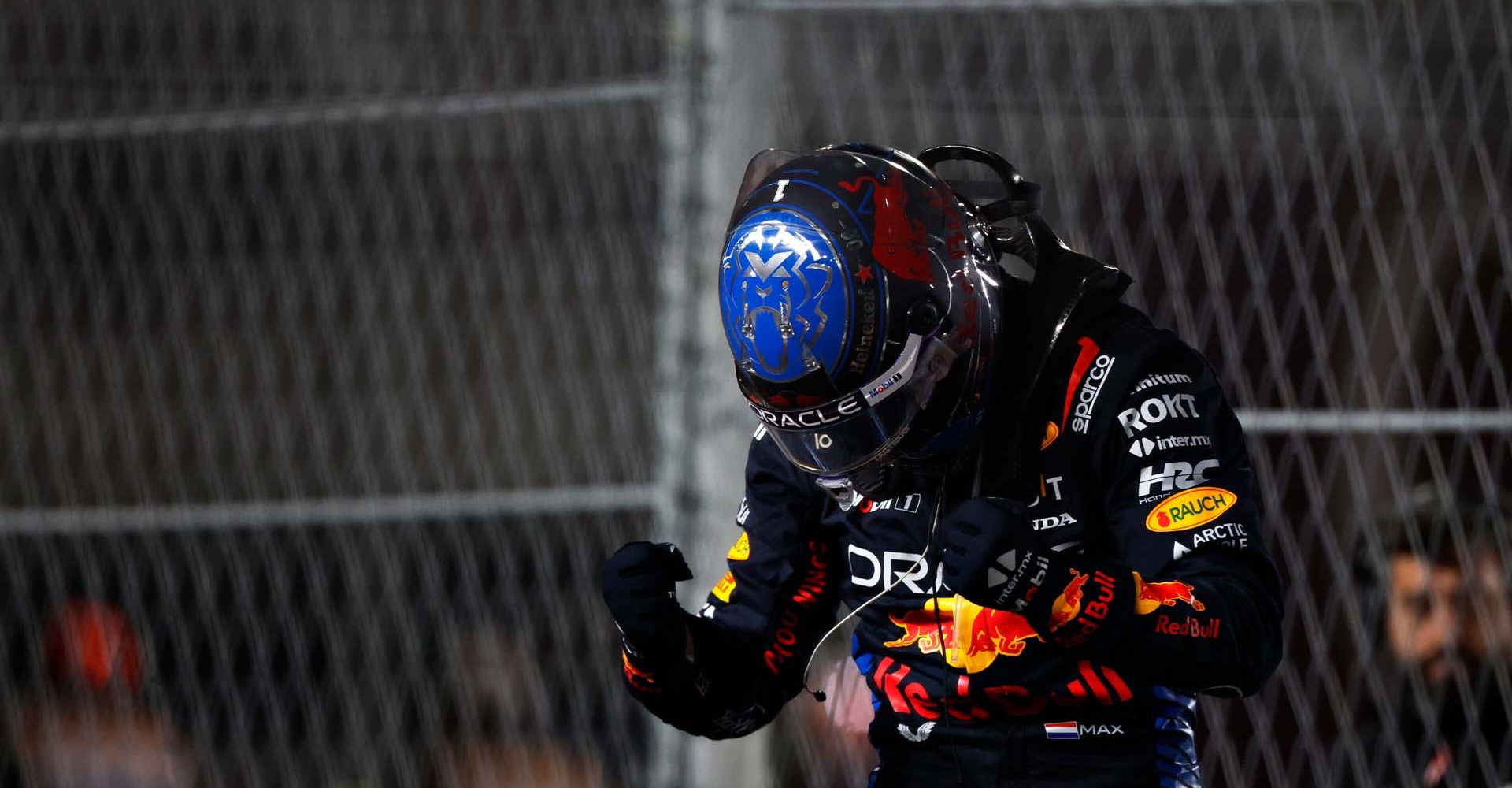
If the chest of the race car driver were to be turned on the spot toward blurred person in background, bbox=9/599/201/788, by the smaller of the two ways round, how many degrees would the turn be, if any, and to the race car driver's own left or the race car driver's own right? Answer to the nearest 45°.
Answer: approximately 90° to the race car driver's own right

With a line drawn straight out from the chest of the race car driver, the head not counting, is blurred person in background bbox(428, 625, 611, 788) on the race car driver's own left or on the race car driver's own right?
on the race car driver's own right

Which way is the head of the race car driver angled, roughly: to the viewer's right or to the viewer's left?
to the viewer's left

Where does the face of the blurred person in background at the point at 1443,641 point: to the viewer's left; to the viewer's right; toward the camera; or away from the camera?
toward the camera

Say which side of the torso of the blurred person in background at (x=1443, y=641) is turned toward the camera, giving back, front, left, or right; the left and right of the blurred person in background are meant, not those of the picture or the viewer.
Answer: front

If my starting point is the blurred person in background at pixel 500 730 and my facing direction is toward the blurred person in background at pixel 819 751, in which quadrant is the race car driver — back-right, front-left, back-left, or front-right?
front-right

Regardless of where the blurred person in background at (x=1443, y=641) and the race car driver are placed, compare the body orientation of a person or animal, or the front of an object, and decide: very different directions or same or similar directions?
same or similar directions

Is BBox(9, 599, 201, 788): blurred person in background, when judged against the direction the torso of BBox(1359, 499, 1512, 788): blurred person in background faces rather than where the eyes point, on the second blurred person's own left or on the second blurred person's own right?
on the second blurred person's own right

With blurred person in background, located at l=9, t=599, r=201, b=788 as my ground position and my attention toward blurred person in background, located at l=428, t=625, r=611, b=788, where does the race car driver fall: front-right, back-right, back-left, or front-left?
front-right

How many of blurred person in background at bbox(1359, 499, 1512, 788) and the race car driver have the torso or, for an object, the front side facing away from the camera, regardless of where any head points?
0

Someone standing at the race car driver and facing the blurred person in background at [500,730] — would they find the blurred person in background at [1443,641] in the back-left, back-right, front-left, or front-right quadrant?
front-right

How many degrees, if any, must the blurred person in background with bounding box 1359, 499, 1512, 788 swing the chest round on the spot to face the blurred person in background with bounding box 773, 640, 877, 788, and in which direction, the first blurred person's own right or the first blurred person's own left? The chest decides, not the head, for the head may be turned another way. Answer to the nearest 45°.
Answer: approximately 90° to the first blurred person's own right

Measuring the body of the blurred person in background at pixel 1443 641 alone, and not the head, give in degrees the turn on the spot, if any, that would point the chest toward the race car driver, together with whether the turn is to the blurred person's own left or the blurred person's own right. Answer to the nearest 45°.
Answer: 0° — they already face them

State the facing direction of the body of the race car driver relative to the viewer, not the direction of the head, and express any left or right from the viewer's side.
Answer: facing the viewer and to the left of the viewer

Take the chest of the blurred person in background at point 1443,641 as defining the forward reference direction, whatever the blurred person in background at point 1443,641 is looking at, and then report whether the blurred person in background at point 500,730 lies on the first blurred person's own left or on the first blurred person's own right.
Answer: on the first blurred person's own right

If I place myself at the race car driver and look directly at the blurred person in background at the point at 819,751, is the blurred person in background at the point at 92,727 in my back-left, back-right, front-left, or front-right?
front-left
